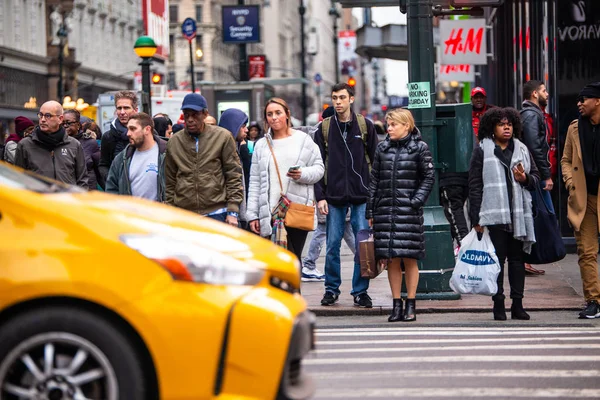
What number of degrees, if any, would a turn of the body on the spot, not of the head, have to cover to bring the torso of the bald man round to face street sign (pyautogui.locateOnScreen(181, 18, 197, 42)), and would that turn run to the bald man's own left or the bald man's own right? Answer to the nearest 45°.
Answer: approximately 180°

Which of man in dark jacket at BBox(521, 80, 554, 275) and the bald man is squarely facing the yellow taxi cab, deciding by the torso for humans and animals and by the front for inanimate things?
the bald man

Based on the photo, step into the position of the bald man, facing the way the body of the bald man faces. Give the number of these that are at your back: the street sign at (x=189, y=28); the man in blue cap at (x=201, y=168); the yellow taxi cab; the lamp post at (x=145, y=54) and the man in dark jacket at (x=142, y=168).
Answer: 2

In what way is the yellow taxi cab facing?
to the viewer's right

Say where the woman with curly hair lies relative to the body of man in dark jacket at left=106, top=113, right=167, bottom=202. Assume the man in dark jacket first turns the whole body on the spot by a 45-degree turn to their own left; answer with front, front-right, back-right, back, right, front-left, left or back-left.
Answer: left

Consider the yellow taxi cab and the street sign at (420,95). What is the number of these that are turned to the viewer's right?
1

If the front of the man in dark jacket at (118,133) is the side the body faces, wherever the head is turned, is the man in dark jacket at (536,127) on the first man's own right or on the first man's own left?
on the first man's own left

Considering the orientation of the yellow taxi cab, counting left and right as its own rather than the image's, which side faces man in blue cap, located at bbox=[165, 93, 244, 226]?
left

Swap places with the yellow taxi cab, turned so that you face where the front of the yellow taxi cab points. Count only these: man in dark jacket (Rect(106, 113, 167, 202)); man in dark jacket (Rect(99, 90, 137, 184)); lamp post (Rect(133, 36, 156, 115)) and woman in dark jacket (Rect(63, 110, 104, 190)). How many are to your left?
4
